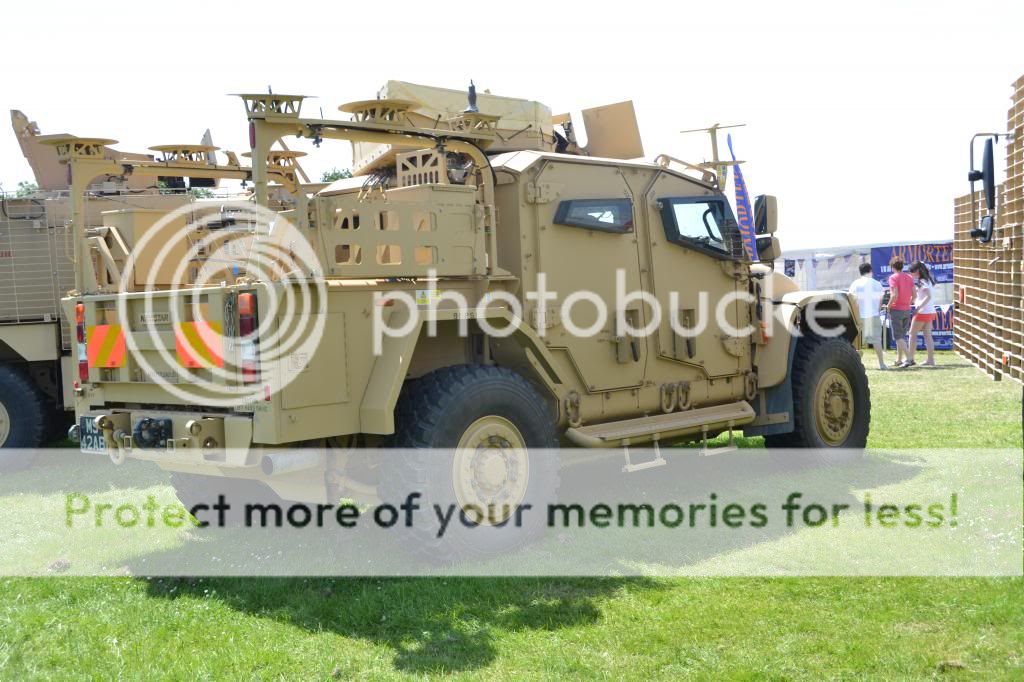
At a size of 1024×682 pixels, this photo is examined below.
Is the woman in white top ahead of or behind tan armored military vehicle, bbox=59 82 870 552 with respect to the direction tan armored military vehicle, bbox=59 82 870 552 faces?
ahead

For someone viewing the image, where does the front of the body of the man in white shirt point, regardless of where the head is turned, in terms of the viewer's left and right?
facing away from the viewer

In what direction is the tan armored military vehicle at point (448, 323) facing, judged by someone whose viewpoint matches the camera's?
facing away from the viewer and to the right of the viewer

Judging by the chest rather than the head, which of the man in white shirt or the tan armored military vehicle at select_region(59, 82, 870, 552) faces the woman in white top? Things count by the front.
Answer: the tan armored military vehicle

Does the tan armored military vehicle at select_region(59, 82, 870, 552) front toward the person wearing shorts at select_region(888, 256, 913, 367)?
yes

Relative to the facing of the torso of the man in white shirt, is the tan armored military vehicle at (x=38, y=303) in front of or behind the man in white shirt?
behind

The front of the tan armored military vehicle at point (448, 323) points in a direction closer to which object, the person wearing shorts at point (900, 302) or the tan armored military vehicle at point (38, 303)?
the person wearing shorts
